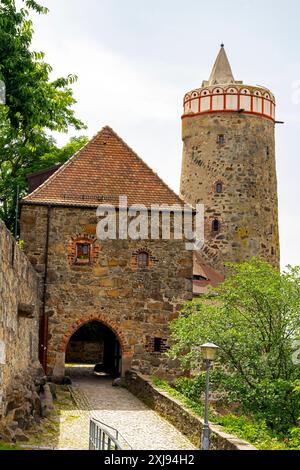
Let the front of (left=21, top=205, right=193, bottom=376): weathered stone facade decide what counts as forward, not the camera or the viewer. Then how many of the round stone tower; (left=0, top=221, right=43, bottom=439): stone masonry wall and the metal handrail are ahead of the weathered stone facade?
2

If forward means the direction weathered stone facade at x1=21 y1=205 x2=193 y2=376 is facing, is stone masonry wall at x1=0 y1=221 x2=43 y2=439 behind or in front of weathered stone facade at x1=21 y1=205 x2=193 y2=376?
in front

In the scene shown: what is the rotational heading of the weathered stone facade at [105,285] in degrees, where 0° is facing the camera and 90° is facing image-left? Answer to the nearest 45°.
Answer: approximately 0°

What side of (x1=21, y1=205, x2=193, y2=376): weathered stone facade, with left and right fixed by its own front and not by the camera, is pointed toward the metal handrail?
front

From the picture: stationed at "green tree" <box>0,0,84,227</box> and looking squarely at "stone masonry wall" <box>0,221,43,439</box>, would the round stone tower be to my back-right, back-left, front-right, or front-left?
back-left

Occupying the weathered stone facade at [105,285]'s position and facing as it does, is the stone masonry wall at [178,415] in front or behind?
in front
